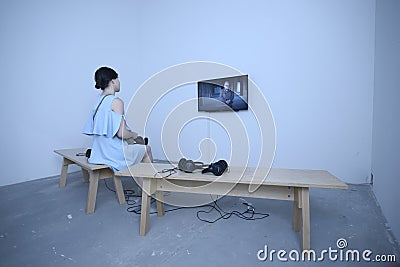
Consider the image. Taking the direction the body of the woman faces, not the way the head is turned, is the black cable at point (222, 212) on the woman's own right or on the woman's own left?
on the woman's own right

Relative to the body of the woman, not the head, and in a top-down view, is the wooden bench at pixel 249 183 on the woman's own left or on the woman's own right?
on the woman's own right

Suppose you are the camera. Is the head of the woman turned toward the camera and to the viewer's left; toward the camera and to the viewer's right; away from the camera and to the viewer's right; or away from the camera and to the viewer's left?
away from the camera and to the viewer's right

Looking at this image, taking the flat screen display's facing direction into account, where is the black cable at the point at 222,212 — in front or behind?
in front

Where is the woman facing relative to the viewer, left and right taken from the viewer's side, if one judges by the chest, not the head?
facing away from the viewer and to the right of the viewer

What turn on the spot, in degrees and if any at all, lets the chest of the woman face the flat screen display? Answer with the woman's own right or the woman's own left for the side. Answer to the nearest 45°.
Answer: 0° — they already face it

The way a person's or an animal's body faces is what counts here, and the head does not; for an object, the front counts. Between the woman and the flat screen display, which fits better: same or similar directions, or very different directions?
very different directions

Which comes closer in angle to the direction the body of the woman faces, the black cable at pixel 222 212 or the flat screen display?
the flat screen display

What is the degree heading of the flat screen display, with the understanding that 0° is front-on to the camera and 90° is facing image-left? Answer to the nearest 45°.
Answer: approximately 45°

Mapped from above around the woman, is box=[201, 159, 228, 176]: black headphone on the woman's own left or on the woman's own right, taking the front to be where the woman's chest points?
on the woman's own right
